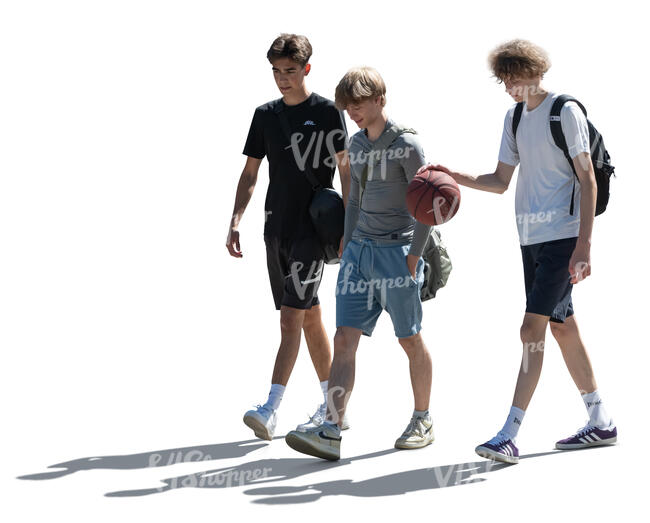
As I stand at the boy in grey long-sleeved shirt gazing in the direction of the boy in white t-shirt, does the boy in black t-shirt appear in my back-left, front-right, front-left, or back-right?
back-left

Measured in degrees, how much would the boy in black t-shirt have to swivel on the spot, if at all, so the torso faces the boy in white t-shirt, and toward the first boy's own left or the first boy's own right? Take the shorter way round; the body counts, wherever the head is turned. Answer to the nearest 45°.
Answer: approximately 90° to the first boy's own left

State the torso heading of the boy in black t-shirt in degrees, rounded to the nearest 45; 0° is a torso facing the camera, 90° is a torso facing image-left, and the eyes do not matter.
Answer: approximately 45°

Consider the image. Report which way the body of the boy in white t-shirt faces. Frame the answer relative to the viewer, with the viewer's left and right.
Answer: facing the viewer and to the left of the viewer

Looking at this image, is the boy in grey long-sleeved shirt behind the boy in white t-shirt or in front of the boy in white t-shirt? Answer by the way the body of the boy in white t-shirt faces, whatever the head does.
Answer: in front

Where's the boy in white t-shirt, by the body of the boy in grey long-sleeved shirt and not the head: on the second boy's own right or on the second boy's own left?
on the second boy's own left

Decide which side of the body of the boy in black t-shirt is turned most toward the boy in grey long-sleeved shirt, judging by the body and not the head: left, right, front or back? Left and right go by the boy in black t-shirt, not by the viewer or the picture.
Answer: left

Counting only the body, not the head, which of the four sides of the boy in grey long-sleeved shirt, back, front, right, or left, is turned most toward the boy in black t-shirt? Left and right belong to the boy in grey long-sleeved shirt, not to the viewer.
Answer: right

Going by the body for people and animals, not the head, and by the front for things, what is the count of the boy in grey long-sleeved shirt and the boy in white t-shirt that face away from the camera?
0

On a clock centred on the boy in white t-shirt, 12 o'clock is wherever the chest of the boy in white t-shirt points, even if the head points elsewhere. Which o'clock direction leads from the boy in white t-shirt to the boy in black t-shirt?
The boy in black t-shirt is roughly at 2 o'clock from the boy in white t-shirt.
